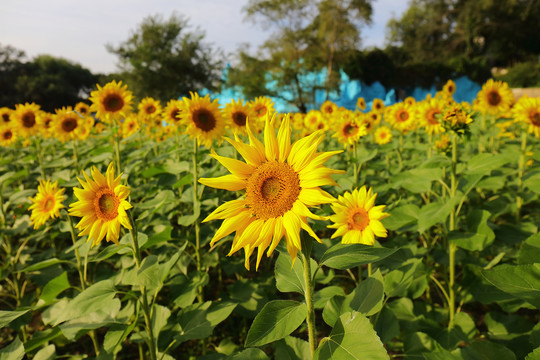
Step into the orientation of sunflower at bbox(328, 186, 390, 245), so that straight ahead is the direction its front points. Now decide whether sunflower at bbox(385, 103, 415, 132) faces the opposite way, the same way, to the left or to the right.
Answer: the same way

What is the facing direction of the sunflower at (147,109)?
toward the camera

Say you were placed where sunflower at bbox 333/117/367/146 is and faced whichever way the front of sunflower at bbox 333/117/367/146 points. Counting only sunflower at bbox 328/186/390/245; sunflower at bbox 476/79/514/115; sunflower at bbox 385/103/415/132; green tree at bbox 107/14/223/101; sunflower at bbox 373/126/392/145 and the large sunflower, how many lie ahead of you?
2

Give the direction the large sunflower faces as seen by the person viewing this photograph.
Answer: facing the viewer

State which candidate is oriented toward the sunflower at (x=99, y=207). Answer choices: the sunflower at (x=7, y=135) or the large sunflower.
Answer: the sunflower at (x=7, y=135)

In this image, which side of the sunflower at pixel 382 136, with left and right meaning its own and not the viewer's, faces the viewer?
front

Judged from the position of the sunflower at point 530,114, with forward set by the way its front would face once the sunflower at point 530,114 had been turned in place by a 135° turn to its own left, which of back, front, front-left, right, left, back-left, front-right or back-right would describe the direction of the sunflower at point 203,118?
back

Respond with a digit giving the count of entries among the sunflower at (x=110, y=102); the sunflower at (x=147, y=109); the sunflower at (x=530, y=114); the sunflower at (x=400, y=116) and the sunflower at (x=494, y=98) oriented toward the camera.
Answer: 5

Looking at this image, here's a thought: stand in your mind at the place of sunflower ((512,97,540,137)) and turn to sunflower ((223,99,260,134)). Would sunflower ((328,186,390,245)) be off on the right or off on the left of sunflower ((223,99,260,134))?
left

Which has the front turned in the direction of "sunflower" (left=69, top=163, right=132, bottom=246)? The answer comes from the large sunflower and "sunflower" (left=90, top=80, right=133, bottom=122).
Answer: "sunflower" (left=90, top=80, right=133, bottom=122)

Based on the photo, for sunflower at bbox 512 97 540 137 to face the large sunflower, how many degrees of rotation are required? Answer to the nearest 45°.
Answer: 0° — it already faces it

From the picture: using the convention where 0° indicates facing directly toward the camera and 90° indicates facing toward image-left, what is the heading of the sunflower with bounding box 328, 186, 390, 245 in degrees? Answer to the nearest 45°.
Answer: approximately 0°

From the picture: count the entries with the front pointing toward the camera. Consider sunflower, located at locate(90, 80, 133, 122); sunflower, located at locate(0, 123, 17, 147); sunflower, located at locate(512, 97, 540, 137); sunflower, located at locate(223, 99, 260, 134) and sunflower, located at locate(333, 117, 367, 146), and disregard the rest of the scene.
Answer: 5

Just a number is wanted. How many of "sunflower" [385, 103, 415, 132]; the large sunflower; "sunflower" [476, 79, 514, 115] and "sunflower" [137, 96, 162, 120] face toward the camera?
4

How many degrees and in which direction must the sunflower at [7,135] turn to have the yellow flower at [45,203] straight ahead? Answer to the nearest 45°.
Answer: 0° — it already faces it

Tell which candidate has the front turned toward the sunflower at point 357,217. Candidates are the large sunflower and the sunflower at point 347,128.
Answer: the sunflower at point 347,128

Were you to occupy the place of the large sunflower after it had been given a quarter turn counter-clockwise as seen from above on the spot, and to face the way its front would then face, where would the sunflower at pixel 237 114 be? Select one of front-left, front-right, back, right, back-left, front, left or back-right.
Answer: left

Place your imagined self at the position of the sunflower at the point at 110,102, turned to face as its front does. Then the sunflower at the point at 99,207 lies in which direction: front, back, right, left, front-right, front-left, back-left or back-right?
front
